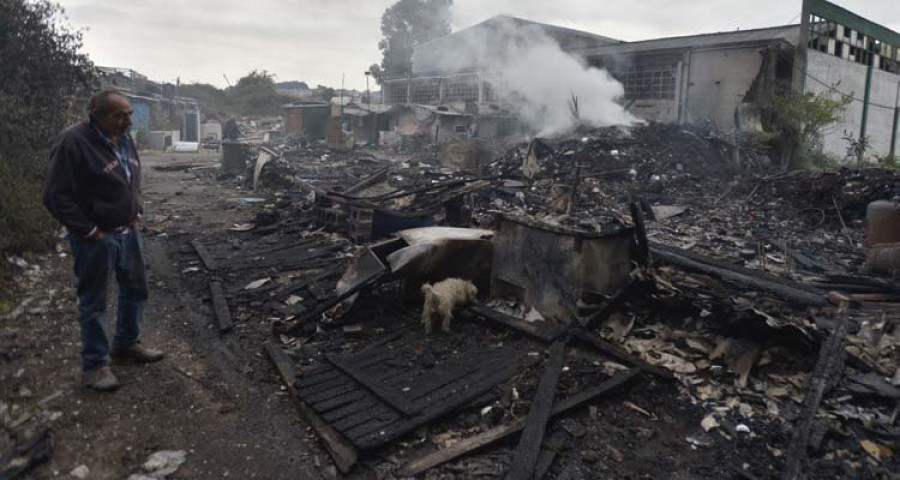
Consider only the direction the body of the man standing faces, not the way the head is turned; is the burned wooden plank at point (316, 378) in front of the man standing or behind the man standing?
in front

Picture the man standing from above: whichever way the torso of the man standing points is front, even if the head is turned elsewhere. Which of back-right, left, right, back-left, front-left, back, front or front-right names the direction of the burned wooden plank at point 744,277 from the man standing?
front-left

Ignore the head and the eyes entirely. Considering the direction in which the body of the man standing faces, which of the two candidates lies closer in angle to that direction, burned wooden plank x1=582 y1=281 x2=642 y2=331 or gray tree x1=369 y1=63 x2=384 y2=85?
the burned wooden plank

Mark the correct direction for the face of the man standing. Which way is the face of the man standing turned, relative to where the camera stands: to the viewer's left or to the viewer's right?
to the viewer's right

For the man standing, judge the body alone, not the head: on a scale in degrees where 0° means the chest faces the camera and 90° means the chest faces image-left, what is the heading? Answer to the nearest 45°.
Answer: approximately 315°

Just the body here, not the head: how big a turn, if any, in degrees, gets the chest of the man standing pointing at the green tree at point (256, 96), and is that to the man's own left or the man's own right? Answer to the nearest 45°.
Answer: approximately 135° to the man's own left

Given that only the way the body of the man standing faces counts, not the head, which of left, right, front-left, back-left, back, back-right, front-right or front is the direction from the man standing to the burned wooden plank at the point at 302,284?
left

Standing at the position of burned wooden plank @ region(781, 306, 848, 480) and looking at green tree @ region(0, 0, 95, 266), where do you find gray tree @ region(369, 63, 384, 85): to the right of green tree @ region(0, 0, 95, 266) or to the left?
right
